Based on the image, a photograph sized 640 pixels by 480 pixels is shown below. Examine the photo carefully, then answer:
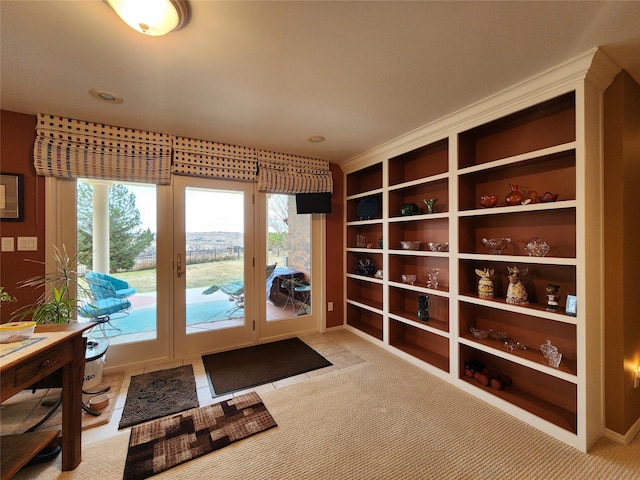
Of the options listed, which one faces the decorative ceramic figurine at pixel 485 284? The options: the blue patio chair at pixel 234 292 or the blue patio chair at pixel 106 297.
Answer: the blue patio chair at pixel 106 297

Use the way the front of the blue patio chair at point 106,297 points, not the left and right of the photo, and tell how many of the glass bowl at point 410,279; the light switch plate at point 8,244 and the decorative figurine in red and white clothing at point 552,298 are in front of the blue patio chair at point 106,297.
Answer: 2

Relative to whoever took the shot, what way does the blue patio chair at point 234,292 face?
facing to the left of the viewer

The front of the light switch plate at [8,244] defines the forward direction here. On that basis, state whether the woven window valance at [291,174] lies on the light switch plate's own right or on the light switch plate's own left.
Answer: on the light switch plate's own left

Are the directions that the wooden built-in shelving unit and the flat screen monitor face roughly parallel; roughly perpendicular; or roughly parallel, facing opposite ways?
roughly perpendicular

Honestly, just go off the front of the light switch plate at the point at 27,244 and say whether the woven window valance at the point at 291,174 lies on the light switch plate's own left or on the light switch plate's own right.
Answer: on the light switch plate's own left

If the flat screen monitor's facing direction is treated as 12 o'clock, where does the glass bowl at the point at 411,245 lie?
The glass bowl is roughly at 10 o'clock from the flat screen monitor.

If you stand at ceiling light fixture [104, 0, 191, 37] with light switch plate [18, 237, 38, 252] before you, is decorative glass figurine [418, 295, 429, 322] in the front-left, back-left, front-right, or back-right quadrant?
back-right

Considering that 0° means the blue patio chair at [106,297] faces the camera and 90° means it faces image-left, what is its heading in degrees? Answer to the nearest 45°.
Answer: approximately 315°
